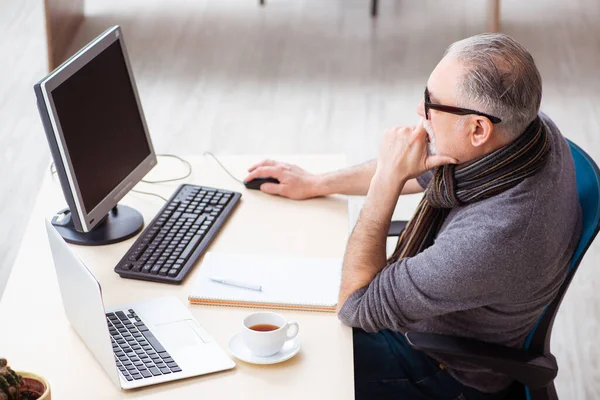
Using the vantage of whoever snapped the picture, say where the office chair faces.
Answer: facing to the left of the viewer

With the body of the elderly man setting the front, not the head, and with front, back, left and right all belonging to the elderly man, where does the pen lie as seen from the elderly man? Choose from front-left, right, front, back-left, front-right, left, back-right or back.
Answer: front

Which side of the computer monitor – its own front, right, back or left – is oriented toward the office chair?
front

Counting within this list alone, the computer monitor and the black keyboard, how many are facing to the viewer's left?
0

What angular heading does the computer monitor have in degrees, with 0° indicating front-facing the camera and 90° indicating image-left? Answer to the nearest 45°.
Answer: approximately 315°

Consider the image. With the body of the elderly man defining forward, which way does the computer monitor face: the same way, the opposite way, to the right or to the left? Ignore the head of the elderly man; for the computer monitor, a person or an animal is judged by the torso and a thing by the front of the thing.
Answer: the opposite way

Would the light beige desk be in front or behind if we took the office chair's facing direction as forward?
in front

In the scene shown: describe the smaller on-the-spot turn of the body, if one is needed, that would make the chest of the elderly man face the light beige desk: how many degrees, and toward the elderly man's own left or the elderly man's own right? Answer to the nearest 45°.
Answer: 0° — they already face it

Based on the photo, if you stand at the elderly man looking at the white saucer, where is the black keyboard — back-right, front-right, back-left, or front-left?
front-right

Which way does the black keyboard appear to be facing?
to the viewer's right

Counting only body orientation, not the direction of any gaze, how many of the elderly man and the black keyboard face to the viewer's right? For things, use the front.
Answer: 1

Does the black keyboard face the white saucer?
no

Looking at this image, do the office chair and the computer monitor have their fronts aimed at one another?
yes

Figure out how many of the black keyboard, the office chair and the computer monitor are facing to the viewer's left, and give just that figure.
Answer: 1

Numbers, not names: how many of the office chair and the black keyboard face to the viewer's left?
1

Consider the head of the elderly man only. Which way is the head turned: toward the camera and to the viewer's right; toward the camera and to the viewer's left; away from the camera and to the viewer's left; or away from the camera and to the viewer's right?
away from the camera and to the viewer's left

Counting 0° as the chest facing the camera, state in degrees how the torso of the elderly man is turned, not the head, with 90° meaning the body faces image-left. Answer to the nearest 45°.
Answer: approximately 90°
